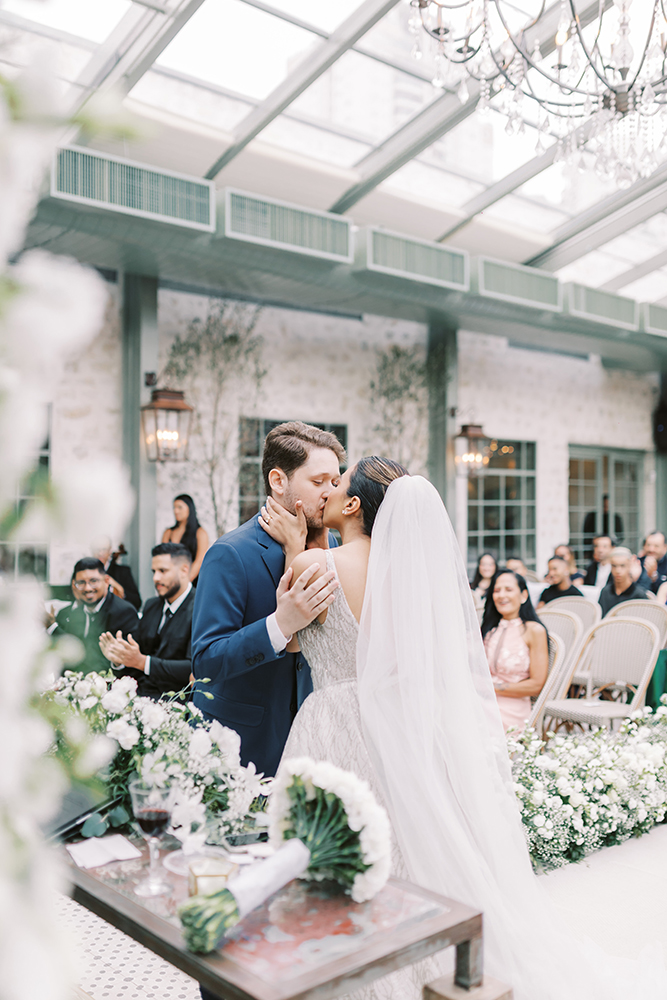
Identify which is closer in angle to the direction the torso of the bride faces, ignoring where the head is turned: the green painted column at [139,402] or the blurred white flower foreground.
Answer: the green painted column

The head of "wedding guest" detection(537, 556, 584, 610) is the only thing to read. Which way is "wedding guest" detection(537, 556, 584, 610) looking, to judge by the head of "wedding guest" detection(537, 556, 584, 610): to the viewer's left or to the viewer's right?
to the viewer's left

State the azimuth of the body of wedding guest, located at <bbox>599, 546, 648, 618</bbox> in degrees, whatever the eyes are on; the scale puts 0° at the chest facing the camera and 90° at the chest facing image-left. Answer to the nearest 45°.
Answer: approximately 45°

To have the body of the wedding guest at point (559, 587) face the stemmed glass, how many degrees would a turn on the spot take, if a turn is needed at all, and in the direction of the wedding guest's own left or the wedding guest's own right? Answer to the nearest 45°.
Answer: approximately 45° to the wedding guest's own left

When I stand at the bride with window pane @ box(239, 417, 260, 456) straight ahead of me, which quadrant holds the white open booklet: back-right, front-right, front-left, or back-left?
back-left

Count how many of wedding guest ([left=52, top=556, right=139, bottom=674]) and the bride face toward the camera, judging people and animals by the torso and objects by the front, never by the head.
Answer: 1

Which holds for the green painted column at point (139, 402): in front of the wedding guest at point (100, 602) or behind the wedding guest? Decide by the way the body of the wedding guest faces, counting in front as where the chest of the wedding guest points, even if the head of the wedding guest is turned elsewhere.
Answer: behind

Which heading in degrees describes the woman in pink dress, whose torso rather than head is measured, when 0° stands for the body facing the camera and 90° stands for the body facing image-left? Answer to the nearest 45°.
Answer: approximately 45°

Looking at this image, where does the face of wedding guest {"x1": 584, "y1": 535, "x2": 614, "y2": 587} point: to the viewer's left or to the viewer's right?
to the viewer's left

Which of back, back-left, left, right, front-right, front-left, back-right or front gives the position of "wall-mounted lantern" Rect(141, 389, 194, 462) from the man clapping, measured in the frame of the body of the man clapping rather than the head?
back-right
